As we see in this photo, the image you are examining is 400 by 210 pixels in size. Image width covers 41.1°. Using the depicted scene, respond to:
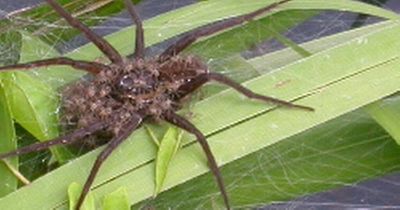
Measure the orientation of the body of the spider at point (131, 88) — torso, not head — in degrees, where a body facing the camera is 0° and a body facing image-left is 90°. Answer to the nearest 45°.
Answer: approximately 270°
